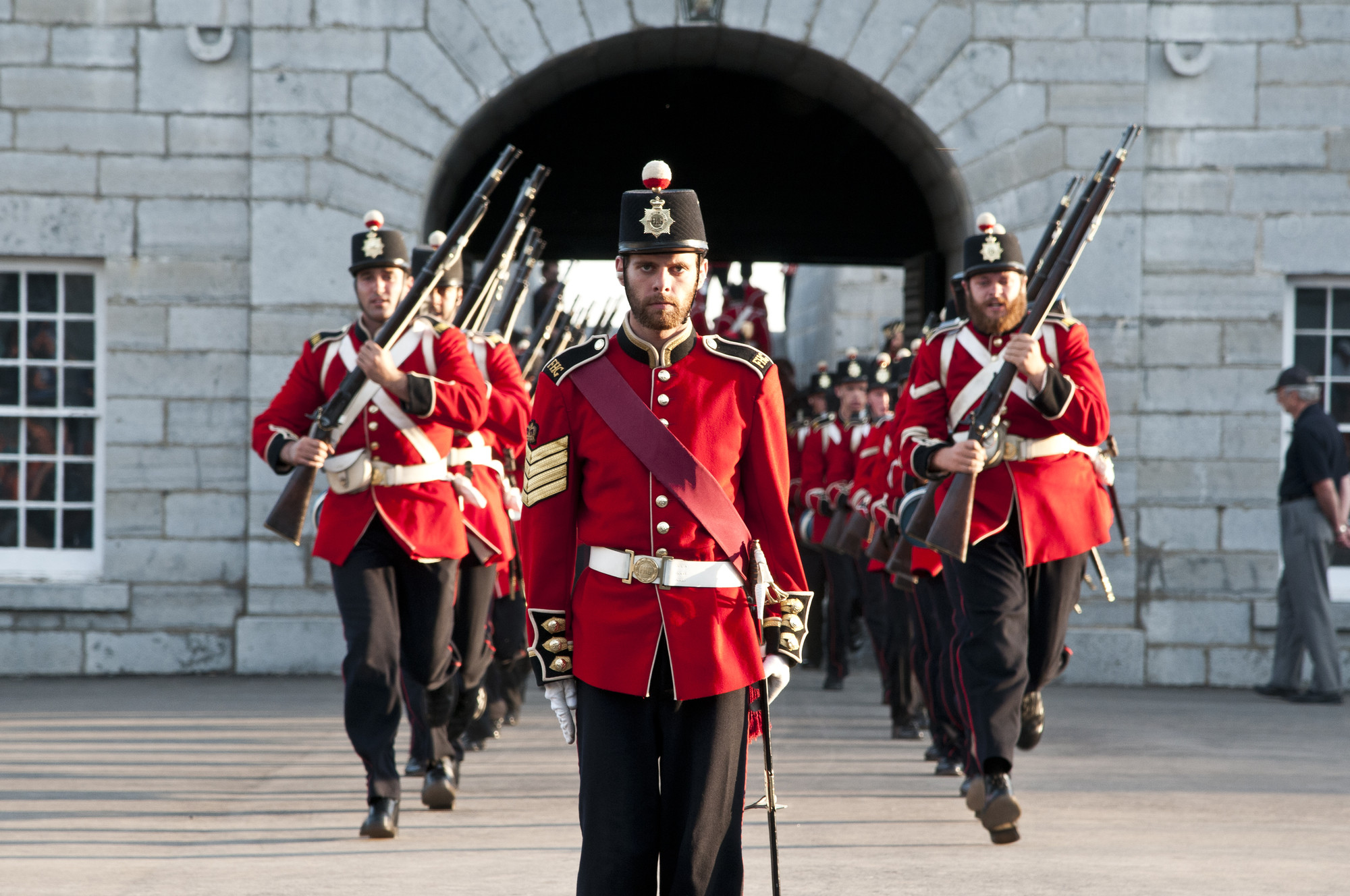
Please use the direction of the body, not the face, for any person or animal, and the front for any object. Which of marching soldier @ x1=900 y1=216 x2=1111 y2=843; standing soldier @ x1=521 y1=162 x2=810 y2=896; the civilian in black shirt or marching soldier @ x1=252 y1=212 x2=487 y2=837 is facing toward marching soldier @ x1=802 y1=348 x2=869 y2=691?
the civilian in black shirt

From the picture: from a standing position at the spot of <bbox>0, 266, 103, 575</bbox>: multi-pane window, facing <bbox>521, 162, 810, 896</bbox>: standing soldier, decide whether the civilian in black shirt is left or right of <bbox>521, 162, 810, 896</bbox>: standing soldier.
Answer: left

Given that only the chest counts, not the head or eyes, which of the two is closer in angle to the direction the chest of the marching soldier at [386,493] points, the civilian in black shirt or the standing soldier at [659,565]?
the standing soldier

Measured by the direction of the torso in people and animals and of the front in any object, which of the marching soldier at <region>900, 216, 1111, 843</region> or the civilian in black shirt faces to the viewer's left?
the civilian in black shirt

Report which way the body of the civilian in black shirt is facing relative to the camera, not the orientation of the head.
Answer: to the viewer's left

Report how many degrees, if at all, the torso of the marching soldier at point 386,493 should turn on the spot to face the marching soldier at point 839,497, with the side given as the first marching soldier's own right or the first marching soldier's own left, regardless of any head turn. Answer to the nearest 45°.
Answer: approximately 135° to the first marching soldier's own left

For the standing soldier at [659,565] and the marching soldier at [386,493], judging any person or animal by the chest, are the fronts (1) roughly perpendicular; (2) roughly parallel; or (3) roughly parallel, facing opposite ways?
roughly parallel

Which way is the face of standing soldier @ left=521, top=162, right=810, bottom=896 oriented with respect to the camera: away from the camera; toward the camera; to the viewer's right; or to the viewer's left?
toward the camera

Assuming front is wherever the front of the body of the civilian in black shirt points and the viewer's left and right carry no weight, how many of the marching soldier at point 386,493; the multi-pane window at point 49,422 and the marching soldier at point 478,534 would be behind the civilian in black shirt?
0

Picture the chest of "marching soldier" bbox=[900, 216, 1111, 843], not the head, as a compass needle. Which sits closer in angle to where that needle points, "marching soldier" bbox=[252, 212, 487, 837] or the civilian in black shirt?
the marching soldier

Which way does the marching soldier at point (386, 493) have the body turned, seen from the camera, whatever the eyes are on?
toward the camera

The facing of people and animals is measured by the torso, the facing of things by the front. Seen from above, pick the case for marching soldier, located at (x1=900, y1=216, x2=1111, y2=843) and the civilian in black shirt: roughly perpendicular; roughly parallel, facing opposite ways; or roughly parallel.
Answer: roughly perpendicular

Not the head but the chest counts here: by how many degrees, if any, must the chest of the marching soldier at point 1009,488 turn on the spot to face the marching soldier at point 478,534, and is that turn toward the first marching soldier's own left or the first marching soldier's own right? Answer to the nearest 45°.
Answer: approximately 90° to the first marching soldier's own right

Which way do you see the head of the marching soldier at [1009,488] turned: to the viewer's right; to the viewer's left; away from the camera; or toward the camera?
toward the camera

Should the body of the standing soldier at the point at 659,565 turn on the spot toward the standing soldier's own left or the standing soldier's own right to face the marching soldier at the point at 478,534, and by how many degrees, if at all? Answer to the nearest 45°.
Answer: approximately 180°

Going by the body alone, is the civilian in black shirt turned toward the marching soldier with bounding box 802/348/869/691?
yes

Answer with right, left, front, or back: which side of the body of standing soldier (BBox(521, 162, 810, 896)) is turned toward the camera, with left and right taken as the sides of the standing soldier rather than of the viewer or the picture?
front

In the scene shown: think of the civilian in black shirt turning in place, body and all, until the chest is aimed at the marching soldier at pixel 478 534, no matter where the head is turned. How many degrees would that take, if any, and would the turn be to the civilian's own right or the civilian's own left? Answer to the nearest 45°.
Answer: approximately 45° to the civilian's own left
